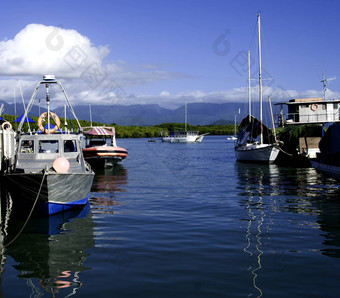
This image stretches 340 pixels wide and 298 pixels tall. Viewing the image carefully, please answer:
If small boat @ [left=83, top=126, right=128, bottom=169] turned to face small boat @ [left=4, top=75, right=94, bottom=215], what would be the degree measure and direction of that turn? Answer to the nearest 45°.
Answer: approximately 45° to its right

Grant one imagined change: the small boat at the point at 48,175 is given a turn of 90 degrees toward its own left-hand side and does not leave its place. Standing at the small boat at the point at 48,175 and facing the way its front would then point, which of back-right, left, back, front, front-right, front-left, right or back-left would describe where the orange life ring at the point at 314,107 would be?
front-left

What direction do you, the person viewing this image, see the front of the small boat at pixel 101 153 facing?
facing the viewer and to the right of the viewer

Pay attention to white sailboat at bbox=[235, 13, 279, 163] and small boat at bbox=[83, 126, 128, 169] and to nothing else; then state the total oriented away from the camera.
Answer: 0

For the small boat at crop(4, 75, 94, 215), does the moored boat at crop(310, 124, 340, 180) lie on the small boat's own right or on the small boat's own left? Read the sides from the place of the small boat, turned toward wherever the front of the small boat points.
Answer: on the small boat's own left

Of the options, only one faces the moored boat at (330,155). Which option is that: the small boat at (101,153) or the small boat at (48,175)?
the small boat at (101,153)
